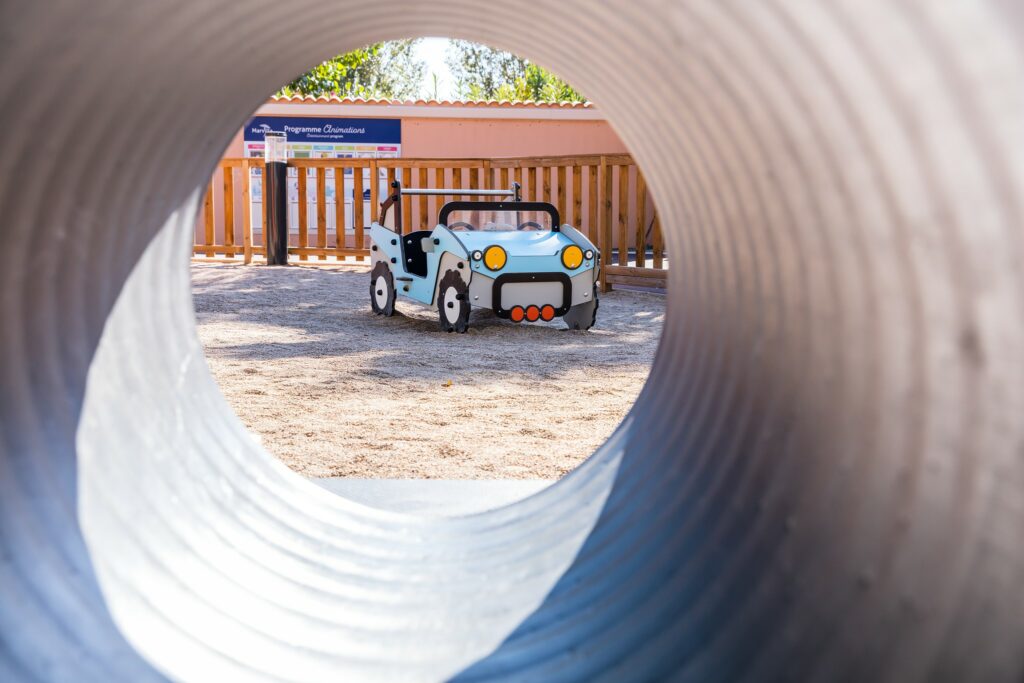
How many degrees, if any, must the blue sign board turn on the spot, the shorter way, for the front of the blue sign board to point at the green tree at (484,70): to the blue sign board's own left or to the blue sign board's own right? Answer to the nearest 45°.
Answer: approximately 180°

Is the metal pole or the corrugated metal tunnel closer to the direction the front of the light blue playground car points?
the corrugated metal tunnel

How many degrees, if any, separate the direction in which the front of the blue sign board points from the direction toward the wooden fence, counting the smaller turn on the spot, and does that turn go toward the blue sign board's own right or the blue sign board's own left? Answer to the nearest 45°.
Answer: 0° — it already faces it

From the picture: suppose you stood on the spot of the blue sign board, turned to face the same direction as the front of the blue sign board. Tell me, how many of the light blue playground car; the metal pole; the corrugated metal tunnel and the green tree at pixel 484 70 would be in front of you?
3

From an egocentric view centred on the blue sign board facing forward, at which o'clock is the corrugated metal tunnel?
The corrugated metal tunnel is roughly at 12 o'clock from the blue sign board.

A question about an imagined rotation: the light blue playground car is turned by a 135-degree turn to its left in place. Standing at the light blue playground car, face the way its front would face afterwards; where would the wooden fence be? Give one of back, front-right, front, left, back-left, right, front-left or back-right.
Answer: front

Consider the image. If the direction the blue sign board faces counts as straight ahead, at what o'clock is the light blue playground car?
The light blue playground car is roughly at 12 o'clock from the blue sign board.

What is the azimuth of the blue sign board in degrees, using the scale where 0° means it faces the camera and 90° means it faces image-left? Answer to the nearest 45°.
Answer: approximately 0°

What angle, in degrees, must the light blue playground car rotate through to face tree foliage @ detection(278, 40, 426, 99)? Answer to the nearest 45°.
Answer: approximately 135° to its left

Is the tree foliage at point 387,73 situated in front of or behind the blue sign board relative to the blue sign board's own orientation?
behind

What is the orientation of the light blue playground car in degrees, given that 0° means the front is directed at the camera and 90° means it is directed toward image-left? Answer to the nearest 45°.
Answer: approximately 315°
